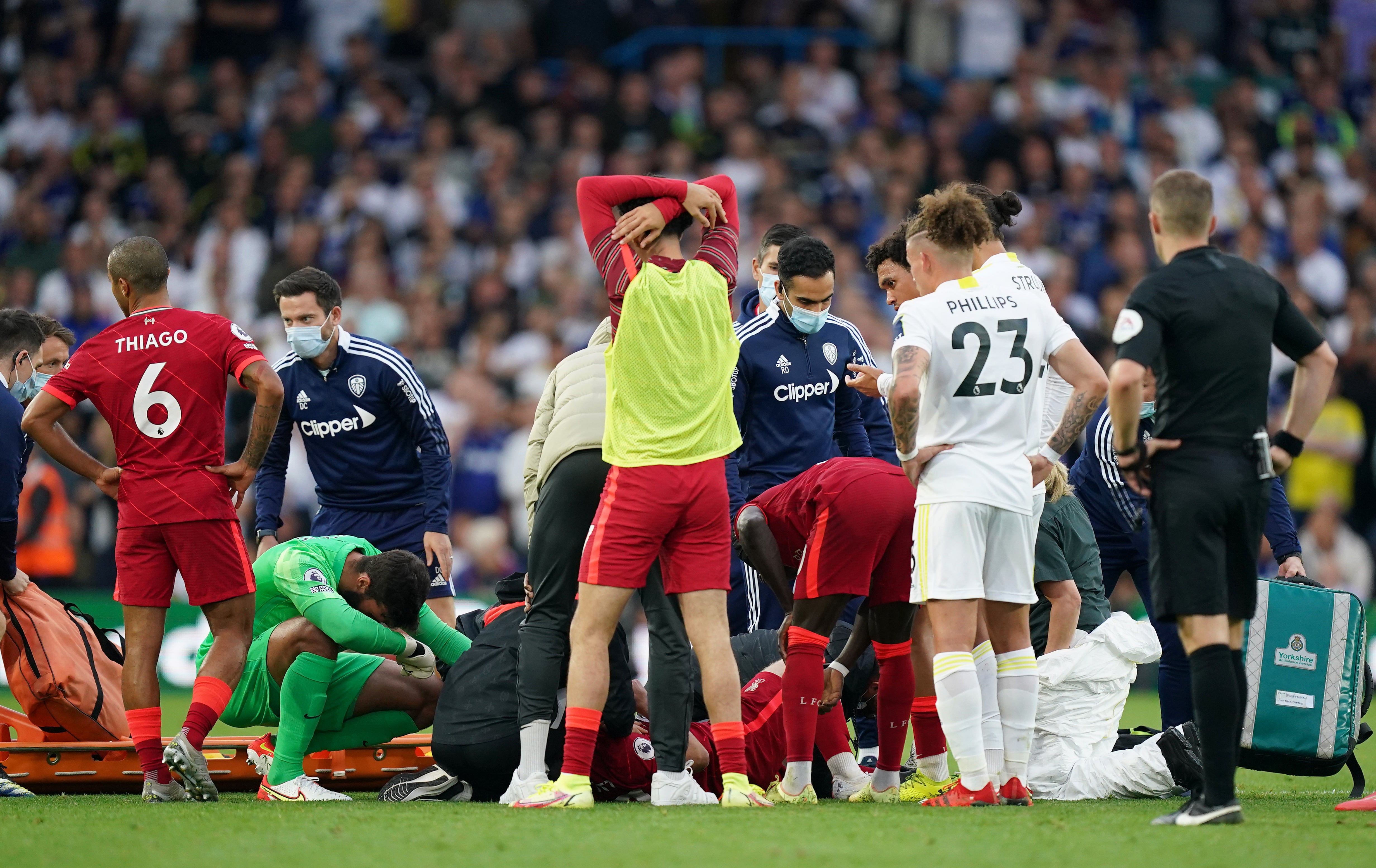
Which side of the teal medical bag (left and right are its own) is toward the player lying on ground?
right

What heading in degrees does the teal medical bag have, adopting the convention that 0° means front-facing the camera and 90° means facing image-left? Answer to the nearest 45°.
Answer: approximately 0°

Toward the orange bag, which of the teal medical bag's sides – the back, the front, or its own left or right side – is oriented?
right

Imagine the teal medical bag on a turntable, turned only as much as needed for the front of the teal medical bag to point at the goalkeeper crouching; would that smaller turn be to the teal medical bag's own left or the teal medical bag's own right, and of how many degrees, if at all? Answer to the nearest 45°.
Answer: approximately 90° to the teal medical bag's own right

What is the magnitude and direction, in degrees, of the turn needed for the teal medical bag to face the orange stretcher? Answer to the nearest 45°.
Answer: approximately 90° to its right
